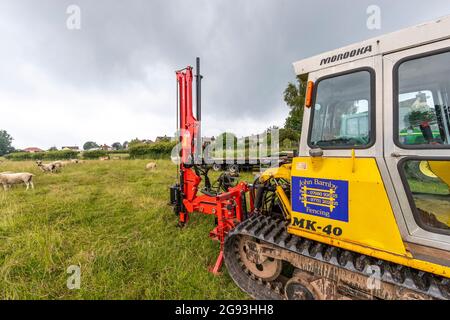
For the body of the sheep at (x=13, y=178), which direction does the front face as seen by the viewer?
to the viewer's left

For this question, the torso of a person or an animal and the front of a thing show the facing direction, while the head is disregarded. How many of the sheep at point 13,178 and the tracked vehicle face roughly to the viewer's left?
1

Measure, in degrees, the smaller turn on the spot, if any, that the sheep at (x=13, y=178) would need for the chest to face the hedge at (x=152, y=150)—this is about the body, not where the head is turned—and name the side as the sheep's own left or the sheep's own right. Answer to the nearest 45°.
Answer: approximately 135° to the sheep's own right
